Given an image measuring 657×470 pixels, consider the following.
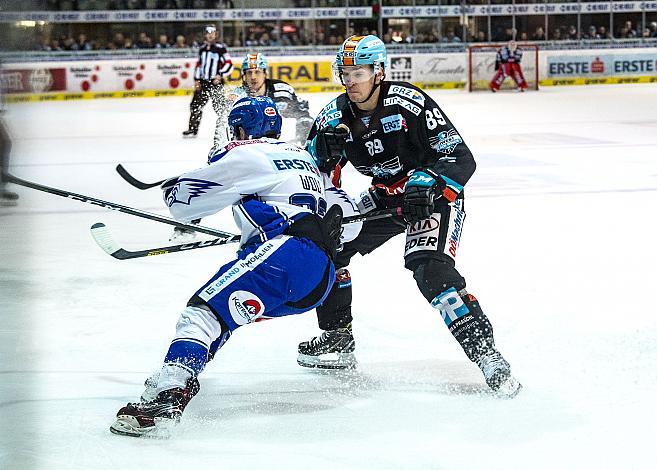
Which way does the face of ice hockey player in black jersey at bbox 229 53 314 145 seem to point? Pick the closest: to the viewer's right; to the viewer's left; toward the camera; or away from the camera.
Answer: toward the camera

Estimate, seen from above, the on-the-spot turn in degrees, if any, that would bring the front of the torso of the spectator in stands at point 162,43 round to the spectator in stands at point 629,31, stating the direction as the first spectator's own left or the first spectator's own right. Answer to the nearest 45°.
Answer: approximately 90° to the first spectator's own left

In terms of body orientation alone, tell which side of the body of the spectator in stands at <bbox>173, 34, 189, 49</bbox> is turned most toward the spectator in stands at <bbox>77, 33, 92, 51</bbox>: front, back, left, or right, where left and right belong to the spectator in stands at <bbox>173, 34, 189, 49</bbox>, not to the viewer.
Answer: right

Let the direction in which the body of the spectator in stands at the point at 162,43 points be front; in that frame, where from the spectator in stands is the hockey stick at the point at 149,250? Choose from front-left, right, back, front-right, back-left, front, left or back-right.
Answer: front

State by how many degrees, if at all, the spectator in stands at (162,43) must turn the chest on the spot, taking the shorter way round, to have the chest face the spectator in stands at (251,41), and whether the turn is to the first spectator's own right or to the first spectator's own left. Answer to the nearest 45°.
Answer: approximately 90° to the first spectator's own left

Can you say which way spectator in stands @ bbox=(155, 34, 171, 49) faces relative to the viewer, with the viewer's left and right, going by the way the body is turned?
facing the viewer

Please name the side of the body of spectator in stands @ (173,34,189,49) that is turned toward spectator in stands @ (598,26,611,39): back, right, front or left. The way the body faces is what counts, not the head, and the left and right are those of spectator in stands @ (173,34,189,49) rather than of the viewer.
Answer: left

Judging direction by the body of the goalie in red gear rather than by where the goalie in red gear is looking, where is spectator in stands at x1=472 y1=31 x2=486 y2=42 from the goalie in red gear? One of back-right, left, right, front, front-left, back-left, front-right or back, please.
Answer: back

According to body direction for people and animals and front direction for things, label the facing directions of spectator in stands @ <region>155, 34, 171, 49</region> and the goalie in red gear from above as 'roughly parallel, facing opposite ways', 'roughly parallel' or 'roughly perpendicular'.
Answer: roughly parallel

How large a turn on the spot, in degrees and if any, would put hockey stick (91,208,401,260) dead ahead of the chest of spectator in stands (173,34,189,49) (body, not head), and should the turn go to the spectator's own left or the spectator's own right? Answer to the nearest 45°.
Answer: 0° — they already face it

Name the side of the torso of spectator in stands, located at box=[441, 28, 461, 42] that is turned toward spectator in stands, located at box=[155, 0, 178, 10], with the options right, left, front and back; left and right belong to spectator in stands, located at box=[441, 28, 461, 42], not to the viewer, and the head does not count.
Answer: right

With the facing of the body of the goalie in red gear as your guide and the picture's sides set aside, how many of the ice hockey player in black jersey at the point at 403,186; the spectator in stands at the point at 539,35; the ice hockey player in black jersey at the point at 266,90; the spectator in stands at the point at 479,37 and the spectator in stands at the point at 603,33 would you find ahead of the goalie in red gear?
2

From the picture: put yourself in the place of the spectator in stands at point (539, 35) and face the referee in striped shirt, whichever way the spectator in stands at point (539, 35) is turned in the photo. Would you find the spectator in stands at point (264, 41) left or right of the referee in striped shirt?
right

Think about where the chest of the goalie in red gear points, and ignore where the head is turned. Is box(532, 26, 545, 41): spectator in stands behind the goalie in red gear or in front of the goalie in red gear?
behind

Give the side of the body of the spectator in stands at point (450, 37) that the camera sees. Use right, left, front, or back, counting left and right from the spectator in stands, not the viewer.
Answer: front

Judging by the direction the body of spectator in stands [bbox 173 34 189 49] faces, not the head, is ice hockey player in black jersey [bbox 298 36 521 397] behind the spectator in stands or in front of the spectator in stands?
in front

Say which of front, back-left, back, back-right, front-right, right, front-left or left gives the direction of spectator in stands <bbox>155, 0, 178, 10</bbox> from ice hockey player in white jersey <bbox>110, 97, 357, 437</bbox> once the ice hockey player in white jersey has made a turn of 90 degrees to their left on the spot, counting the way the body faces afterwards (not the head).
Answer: back-right

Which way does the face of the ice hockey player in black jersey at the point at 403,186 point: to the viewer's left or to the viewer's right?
to the viewer's left

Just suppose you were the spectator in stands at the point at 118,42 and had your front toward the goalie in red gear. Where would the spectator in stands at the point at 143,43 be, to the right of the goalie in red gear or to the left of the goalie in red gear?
left
